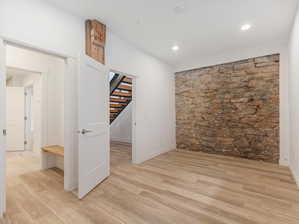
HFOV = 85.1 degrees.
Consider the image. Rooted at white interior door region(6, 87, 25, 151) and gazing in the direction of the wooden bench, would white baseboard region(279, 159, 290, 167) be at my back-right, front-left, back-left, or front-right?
front-left

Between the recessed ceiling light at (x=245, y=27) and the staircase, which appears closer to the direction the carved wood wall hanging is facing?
the recessed ceiling light

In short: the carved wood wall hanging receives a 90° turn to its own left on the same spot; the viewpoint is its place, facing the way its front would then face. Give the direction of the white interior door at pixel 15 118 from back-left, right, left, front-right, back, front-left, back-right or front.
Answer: left

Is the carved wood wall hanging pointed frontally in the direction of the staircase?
no

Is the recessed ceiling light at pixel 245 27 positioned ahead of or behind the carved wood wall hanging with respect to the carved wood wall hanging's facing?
ahead

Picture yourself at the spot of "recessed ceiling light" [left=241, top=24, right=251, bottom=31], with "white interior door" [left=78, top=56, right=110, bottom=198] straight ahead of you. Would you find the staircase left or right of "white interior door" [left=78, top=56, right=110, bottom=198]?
right

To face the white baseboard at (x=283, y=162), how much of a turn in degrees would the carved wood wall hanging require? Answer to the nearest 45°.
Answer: approximately 45° to its left

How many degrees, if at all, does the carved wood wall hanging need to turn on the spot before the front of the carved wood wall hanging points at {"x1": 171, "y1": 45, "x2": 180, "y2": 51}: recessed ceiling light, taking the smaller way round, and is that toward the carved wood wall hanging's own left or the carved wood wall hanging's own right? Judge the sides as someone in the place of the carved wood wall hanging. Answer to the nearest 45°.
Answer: approximately 45° to the carved wood wall hanging's own left

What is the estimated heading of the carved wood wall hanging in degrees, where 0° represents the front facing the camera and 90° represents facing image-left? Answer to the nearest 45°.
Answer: approximately 315°

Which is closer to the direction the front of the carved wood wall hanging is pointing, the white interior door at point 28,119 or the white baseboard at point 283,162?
the white baseboard

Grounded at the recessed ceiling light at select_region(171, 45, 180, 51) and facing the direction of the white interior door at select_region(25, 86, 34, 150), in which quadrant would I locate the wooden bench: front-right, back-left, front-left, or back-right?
front-left

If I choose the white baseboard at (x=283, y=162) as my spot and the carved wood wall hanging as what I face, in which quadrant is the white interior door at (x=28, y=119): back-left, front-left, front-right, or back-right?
front-right
